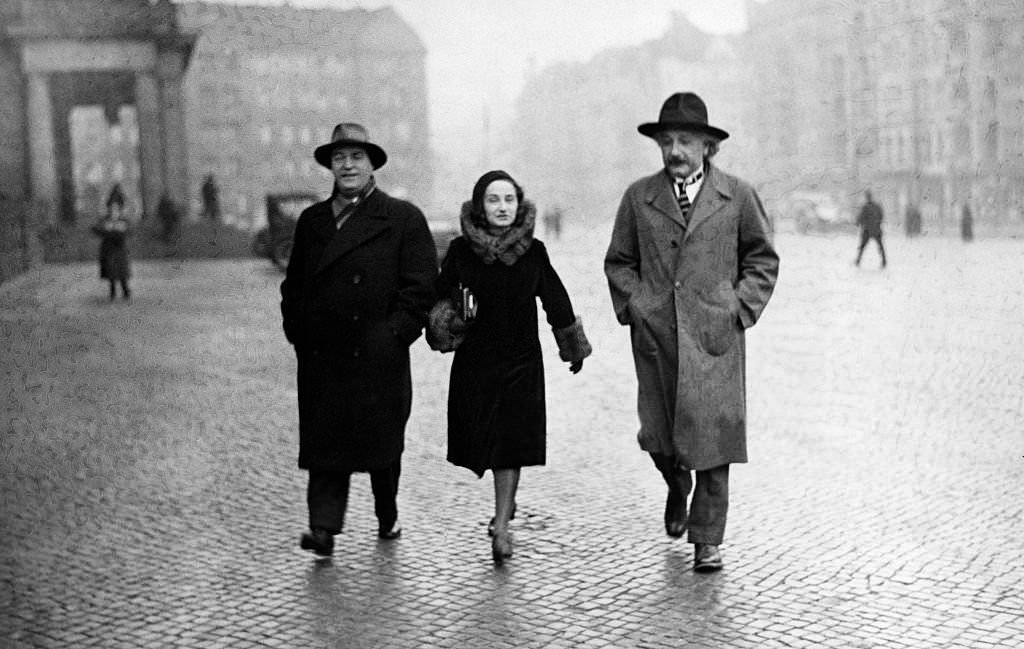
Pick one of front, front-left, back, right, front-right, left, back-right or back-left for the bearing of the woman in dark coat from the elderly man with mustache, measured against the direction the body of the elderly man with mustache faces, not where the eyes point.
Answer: right

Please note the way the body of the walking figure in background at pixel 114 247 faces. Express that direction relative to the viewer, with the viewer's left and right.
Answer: facing the viewer

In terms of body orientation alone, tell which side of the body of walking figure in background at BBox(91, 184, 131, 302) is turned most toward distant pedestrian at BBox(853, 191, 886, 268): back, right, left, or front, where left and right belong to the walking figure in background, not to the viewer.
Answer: left

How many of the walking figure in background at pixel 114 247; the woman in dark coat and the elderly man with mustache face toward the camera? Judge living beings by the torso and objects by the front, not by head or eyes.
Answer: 3

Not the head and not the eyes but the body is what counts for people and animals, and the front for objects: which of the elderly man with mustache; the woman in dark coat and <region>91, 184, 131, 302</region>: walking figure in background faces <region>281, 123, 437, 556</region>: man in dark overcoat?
the walking figure in background

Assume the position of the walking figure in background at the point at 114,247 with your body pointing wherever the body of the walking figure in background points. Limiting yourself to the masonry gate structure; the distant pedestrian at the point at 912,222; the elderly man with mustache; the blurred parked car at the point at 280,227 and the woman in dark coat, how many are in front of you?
2

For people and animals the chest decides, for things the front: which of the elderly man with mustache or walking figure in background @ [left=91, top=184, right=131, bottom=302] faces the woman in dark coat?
the walking figure in background

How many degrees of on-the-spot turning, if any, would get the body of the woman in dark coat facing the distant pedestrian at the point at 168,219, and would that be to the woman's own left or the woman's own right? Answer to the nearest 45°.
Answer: approximately 180°

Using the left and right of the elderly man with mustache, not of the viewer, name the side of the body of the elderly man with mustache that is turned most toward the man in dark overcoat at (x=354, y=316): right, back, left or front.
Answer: right

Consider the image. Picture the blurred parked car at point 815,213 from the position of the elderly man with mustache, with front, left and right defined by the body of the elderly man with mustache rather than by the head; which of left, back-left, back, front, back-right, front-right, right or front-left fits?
back

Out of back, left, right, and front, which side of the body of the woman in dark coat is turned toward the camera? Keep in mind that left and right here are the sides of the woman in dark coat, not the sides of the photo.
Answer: front

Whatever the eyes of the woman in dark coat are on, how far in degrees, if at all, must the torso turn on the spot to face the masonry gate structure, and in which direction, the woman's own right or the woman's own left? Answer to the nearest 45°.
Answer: approximately 180°
